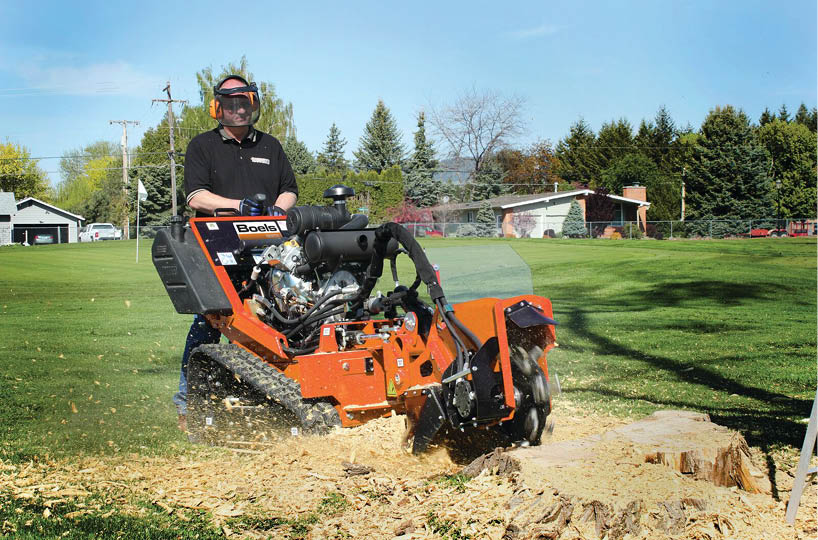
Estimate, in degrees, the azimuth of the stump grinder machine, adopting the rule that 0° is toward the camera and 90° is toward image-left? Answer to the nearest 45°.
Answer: approximately 315°

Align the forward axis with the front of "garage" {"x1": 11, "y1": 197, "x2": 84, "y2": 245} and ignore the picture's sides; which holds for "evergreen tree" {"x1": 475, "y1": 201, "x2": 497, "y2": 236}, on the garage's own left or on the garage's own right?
on the garage's own left

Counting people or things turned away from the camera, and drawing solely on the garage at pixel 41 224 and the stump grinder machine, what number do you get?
0

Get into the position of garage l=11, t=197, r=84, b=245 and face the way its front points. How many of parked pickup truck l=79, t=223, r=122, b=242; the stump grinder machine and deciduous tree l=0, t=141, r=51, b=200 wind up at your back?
1

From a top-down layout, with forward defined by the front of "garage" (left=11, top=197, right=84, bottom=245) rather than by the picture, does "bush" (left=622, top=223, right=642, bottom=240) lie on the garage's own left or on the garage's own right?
on the garage's own left

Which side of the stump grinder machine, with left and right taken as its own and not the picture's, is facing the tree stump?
front

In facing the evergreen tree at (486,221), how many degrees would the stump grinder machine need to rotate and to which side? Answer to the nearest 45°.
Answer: approximately 135° to its left

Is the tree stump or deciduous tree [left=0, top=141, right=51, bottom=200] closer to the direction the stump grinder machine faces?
the tree stump

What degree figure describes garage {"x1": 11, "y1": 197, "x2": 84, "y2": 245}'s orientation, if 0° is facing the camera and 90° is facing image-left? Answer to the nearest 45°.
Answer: approximately 0°

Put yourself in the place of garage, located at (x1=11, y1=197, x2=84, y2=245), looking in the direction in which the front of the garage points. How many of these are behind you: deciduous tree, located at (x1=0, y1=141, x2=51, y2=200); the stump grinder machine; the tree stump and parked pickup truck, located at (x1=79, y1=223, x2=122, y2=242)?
1
